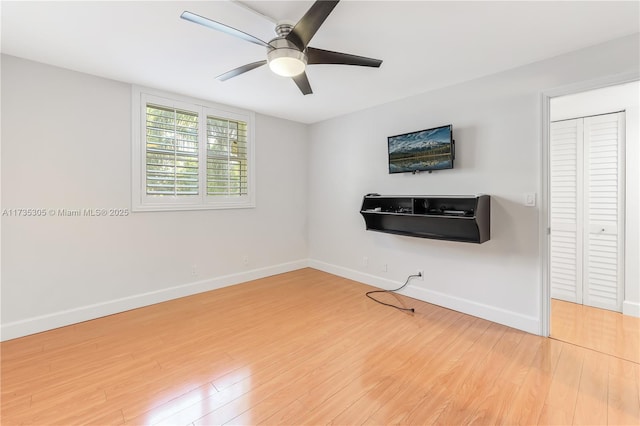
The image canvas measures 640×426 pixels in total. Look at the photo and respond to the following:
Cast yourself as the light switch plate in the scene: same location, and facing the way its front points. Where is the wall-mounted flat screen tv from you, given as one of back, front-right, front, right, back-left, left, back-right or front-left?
right

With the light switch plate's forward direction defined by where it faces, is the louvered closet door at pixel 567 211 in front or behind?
behind

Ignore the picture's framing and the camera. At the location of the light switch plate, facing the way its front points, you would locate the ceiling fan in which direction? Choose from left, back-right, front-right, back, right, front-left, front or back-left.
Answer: front-right

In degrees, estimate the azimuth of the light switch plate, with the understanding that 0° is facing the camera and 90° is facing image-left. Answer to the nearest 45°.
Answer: approximately 0°

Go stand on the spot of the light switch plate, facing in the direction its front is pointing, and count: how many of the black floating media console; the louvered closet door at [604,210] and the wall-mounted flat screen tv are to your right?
2

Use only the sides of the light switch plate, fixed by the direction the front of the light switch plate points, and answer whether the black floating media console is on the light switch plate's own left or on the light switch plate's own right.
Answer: on the light switch plate's own right

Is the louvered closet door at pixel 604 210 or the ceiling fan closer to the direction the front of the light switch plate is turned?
the ceiling fan

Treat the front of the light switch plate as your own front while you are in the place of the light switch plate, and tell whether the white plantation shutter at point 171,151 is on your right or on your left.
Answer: on your right

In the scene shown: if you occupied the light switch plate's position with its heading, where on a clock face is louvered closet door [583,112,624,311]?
The louvered closet door is roughly at 7 o'clock from the light switch plate.
